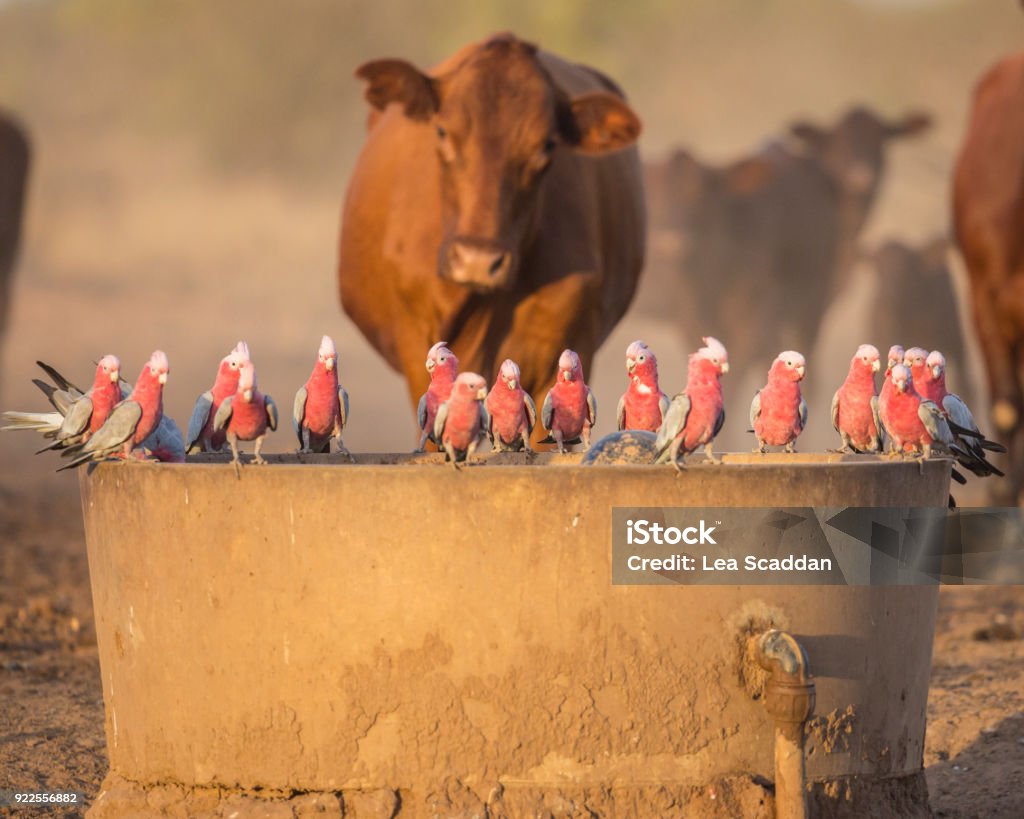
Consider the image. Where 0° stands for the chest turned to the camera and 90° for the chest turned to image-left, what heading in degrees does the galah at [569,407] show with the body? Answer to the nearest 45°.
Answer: approximately 0°

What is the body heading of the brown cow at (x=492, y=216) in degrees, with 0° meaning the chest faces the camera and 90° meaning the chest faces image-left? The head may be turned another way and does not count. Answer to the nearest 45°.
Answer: approximately 0°

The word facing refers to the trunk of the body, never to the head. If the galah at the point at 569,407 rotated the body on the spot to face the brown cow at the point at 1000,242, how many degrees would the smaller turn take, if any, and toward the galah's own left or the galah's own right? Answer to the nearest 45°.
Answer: approximately 135° to the galah's own left
